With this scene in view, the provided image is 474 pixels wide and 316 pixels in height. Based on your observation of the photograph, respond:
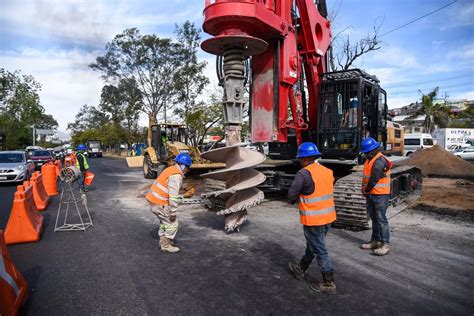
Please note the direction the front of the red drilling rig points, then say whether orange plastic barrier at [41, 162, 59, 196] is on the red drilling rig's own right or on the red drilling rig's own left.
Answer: on the red drilling rig's own right

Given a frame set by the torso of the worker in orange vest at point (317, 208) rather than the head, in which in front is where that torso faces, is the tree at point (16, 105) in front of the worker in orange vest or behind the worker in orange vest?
in front

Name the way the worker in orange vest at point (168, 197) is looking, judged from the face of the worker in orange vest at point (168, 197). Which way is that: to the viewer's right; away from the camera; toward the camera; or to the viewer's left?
to the viewer's right

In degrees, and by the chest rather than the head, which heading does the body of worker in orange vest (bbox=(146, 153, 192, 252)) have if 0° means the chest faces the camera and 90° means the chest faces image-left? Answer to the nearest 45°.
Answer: approximately 270°

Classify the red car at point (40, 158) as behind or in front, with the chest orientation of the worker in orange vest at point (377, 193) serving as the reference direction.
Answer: in front

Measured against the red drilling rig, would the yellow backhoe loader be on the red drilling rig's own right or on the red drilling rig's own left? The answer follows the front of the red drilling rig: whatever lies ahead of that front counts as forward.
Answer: on the red drilling rig's own right

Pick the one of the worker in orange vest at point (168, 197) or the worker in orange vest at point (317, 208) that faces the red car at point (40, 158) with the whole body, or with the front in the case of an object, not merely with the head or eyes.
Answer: the worker in orange vest at point (317, 208)

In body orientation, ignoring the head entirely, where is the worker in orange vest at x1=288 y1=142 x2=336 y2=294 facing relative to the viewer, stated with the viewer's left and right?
facing away from the viewer and to the left of the viewer

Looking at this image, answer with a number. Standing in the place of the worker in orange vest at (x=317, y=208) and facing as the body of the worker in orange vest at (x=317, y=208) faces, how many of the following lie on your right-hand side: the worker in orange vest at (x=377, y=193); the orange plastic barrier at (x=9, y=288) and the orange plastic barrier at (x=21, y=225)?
1

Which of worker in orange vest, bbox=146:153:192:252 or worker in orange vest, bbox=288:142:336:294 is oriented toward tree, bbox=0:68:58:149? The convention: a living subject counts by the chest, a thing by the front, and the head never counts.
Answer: worker in orange vest, bbox=288:142:336:294

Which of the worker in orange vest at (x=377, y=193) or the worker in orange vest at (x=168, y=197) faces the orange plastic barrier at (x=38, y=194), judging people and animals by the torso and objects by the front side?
the worker in orange vest at (x=377, y=193)

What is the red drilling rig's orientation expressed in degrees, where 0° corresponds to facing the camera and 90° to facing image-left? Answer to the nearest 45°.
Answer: approximately 45°
